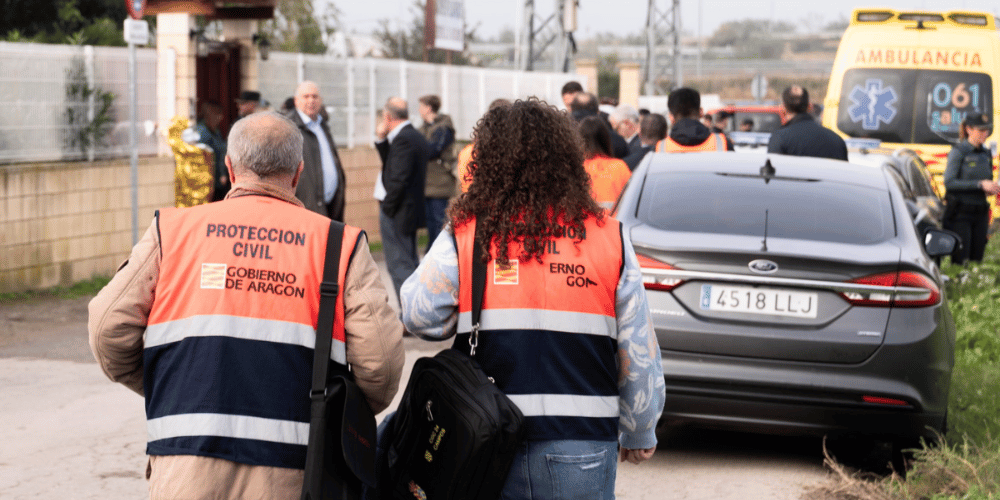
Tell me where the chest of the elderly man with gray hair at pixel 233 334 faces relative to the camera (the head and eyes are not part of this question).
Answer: away from the camera

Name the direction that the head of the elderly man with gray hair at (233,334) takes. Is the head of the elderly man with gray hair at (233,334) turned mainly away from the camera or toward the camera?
away from the camera

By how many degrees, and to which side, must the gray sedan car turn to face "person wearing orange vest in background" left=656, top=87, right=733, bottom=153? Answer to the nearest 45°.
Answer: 0° — it already faces them

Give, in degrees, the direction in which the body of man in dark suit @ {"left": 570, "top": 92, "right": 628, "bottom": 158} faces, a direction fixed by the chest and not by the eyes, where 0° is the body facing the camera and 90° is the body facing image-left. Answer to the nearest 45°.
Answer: approximately 180°

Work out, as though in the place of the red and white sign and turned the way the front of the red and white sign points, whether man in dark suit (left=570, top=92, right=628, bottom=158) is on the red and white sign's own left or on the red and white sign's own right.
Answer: on the red and white sign's own left

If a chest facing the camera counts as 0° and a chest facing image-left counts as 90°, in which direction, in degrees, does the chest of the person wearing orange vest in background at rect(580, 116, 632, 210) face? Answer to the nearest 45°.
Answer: approximately 180°

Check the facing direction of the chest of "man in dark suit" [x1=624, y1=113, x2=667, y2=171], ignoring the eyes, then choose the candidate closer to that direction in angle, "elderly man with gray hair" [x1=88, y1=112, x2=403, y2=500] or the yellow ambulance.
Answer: the yellow ambulance

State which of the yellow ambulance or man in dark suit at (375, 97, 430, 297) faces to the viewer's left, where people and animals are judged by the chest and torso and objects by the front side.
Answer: the man in dark suit

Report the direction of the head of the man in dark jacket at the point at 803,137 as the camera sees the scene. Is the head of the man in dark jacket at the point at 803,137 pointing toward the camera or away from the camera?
away from the camera

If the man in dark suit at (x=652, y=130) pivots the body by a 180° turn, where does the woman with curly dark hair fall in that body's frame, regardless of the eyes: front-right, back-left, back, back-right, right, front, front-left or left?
front

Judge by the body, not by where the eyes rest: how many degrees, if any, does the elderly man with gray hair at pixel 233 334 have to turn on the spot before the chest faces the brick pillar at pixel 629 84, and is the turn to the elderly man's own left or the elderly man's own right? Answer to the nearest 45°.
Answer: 0° — they already face it

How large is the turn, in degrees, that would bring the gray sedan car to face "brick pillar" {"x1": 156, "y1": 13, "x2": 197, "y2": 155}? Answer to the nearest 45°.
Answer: approximately 45° to its left

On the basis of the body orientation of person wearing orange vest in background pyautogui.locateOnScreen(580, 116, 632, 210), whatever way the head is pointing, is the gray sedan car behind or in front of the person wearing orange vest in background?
behind

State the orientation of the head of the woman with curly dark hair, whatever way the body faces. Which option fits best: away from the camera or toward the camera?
away from the camera

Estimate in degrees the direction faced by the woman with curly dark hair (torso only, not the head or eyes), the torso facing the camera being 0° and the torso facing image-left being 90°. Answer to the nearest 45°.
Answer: approximately 180°
